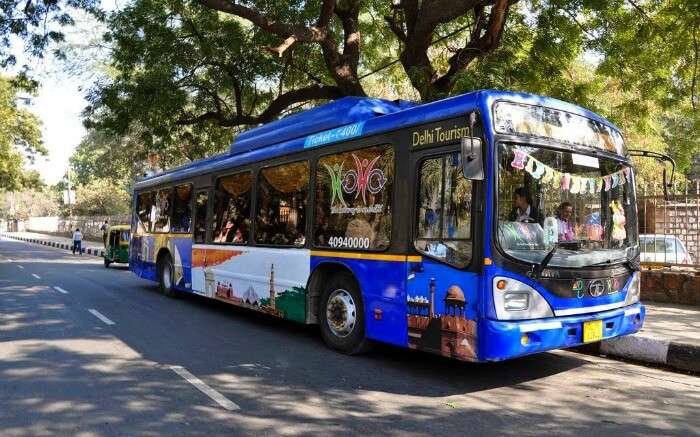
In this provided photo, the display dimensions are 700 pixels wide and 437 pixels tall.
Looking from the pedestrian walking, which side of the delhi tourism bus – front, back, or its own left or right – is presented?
back

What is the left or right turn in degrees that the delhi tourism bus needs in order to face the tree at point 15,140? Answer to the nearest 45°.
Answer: approximately 180°

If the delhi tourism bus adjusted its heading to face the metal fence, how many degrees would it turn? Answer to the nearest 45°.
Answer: approximately 90° to its left

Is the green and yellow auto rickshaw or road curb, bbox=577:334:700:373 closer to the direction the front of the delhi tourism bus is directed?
the road curb

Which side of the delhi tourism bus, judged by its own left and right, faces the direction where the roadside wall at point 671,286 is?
left

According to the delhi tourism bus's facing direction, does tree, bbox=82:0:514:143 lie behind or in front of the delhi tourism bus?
behind

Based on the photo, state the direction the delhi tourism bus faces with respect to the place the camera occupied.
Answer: facing the viewer and to the right of the viewer

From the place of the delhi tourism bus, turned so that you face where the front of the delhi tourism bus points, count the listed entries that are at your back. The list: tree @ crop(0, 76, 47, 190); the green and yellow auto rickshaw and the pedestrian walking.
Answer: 3

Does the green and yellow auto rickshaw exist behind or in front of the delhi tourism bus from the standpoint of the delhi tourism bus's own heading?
behind
